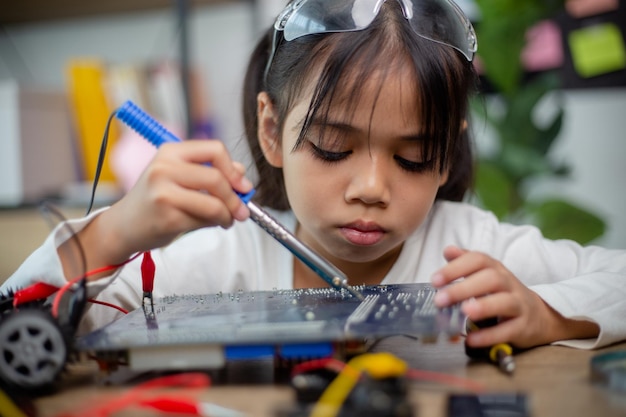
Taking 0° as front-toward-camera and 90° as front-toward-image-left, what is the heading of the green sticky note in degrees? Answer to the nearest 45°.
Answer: approximately 0°

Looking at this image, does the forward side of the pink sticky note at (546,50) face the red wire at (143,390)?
yes

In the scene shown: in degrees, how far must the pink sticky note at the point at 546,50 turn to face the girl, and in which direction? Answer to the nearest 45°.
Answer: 0° — it already faces them

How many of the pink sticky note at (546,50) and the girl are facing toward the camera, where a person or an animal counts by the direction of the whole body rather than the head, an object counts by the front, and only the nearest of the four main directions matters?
2

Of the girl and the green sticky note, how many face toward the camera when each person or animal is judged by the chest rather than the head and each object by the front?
2

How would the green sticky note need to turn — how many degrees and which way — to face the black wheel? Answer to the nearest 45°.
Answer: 0° — it already faces it
